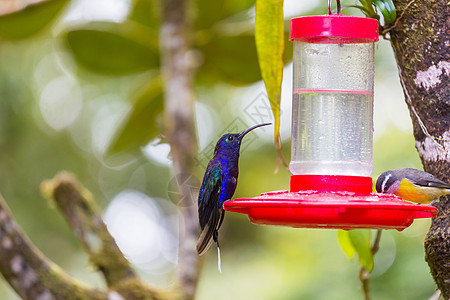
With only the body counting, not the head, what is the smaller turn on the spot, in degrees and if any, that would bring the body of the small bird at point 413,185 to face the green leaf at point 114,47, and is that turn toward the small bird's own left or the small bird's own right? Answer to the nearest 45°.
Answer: approximately 45° to the small bird's own right

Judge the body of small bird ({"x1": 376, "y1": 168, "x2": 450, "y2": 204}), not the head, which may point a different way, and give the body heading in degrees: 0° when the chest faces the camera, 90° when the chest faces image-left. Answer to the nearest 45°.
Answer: approximately 90°

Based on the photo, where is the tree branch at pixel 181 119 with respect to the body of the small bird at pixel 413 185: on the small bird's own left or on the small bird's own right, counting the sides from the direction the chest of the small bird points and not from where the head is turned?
on the small bird's own right

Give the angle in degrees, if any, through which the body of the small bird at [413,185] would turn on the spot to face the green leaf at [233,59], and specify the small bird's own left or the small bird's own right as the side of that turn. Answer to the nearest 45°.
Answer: approximately 45° to the small bird's own right

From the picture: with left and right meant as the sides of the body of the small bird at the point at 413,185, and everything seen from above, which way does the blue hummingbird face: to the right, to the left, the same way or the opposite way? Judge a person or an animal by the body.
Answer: the opposite way

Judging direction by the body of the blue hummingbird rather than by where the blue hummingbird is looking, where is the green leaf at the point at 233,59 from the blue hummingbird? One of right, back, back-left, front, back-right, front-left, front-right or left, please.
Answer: left

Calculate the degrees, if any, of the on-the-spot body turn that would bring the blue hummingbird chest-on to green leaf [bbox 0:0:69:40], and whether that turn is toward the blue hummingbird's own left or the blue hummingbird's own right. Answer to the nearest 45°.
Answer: approximately 135° to the blue hummingbird's own left

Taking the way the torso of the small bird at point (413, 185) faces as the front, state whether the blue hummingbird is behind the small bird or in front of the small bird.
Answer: in front

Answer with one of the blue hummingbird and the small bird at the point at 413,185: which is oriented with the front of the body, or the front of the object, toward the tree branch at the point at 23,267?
the small bird

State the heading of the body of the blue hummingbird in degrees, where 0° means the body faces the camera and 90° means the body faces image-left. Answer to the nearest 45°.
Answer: approximately 270°

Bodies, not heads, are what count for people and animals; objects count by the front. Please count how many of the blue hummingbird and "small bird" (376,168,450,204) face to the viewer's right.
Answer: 1

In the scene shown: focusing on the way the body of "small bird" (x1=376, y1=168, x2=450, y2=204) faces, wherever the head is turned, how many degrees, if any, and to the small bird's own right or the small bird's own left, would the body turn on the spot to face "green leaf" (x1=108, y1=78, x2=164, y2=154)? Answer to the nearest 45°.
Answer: approximately 45° to the small bird's own right
